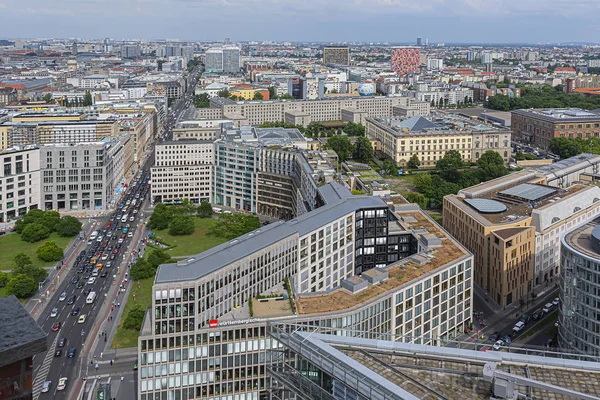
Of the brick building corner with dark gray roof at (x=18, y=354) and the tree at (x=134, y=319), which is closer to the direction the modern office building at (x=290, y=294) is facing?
the brick building corner with dark gray roof

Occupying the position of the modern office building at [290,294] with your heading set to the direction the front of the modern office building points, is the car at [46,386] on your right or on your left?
on your right

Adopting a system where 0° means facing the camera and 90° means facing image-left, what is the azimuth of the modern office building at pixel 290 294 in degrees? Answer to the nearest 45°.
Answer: approximately 0°

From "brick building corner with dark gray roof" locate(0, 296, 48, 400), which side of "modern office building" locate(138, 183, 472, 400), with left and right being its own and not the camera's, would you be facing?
front

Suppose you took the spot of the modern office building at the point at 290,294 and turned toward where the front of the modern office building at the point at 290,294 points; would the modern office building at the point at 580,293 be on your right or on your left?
on your left
